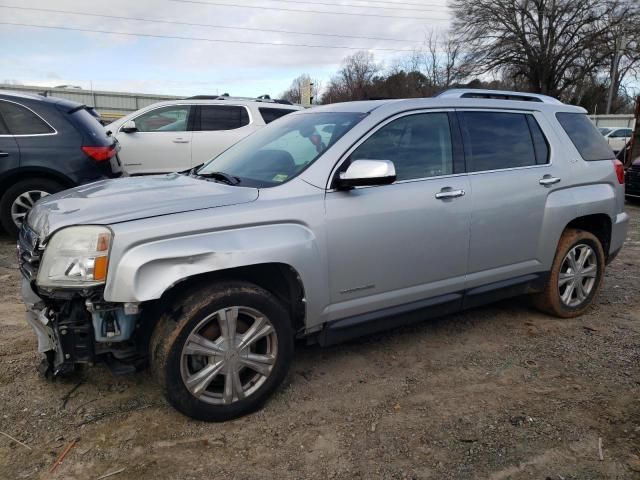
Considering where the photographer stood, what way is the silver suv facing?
facing the viewer and to the left of the viewer

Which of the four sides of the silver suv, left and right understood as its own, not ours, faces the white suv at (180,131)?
right

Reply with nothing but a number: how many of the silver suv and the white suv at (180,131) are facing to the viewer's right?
0

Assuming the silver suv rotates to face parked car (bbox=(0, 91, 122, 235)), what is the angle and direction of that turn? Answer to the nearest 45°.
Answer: approximately 90° to its right

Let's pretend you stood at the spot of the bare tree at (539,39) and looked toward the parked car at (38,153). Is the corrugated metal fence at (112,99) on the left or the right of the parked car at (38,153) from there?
right

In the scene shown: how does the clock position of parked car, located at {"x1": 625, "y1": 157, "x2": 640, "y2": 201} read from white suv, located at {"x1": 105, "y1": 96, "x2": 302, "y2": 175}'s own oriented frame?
The parked car is roughly at 6 o'clock from the white suv.

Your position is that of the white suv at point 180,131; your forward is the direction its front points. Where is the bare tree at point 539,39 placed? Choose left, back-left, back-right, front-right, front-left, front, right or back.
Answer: back-right

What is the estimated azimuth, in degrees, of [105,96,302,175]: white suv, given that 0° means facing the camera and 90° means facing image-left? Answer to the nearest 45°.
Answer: approximately 90°

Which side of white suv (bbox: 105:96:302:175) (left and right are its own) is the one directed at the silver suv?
left

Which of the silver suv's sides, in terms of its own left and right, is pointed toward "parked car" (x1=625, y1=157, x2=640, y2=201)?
back
